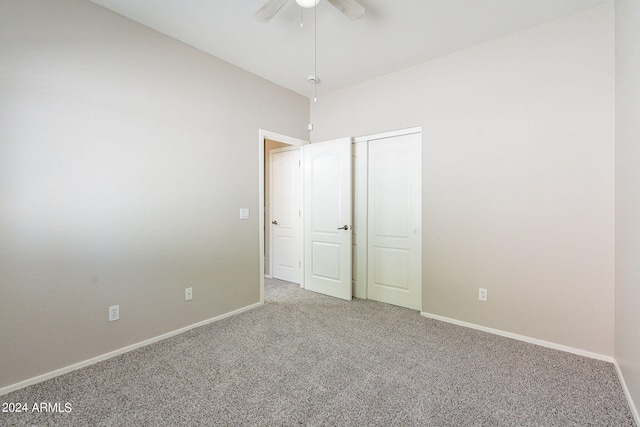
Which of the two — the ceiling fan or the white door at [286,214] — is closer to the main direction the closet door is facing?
the ceiling fan

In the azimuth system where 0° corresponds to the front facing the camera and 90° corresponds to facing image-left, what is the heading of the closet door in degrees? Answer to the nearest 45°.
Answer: approximately 45°

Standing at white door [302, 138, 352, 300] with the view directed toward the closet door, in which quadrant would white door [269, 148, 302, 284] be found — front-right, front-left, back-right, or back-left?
back-left

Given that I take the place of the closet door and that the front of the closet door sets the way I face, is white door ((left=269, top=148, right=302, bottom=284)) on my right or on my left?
on my right

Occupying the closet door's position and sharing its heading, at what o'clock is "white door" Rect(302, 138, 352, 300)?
The white door is roughly at 2 o'clock from the closet door.

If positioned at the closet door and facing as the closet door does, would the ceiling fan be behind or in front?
in front

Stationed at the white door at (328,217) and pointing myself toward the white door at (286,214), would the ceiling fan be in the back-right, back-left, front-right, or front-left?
back-left
